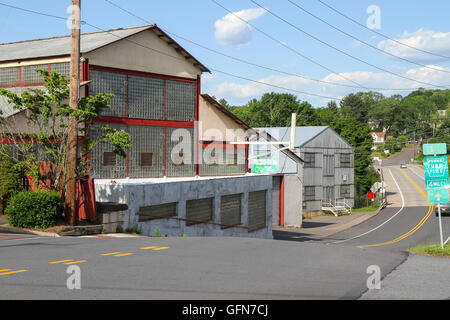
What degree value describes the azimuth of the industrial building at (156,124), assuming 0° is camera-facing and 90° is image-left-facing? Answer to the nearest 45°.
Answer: approximately 315°

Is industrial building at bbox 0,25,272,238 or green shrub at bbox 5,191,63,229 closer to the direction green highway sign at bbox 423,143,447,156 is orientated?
the green shrub

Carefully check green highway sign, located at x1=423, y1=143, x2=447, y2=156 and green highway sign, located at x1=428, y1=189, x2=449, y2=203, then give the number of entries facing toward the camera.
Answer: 2

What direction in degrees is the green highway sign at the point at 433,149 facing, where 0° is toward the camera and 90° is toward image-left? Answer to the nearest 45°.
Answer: approximately 0°

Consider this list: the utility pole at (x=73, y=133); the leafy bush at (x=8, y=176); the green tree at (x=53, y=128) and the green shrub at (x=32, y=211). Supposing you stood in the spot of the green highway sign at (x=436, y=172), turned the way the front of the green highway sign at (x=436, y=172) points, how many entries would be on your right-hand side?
4

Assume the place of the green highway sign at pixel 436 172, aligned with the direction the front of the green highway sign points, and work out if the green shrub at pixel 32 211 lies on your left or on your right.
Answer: on your right

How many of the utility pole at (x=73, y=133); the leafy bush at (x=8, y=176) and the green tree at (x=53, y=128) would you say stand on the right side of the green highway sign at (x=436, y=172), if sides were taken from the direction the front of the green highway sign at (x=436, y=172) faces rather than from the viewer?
3

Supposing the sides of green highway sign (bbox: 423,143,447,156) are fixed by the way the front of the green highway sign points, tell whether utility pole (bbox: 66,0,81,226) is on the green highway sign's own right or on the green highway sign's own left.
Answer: on the green highway sign's own right
